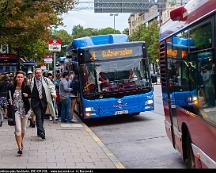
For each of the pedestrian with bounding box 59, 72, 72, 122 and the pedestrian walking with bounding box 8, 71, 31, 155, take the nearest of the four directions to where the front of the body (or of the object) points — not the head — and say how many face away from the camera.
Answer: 0

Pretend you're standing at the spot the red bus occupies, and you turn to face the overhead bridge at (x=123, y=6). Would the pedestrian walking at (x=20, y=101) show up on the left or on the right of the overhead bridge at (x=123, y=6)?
left

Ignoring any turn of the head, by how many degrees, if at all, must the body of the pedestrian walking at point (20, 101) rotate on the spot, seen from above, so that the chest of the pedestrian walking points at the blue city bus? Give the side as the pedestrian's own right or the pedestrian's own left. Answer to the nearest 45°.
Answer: approximately 135° to the pedestrian's own left

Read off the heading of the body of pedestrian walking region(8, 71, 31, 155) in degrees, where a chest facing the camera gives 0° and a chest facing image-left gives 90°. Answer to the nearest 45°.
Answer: approximately 0°

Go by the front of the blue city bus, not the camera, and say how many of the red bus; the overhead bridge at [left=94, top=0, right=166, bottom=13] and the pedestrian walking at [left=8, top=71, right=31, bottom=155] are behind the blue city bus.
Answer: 1

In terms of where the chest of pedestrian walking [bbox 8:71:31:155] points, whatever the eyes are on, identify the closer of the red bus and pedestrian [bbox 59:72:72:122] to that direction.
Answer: the red bus

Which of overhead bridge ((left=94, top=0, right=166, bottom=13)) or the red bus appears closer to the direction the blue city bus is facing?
the red bus

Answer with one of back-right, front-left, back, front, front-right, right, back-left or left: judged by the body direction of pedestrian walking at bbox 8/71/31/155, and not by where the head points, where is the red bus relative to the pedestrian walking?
front-left

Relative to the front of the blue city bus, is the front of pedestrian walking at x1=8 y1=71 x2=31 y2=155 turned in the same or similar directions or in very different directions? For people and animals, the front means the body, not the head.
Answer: same or similar directions

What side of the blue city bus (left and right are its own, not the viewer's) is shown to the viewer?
front
